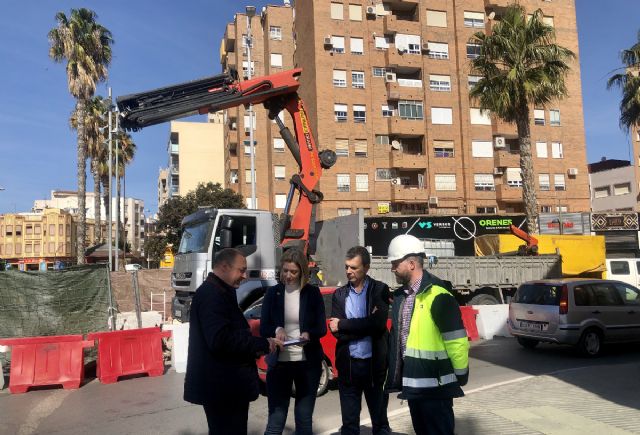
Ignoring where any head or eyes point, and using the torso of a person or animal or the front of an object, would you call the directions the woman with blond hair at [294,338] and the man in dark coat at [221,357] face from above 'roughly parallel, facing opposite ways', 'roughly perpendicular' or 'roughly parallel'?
roughly perpendicular

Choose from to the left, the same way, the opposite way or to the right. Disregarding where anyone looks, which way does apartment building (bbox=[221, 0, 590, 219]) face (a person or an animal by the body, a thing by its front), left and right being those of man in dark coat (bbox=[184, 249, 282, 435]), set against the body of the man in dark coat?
to the right

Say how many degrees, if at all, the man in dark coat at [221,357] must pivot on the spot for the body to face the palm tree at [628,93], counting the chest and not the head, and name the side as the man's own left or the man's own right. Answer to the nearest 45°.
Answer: approximately 45° to the man's own left

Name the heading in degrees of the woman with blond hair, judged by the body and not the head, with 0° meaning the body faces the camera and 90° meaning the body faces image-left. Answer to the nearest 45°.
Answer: approximately 0°

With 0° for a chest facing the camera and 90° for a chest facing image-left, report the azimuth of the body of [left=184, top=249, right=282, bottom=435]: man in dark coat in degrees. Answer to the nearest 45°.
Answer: approximately 270°
